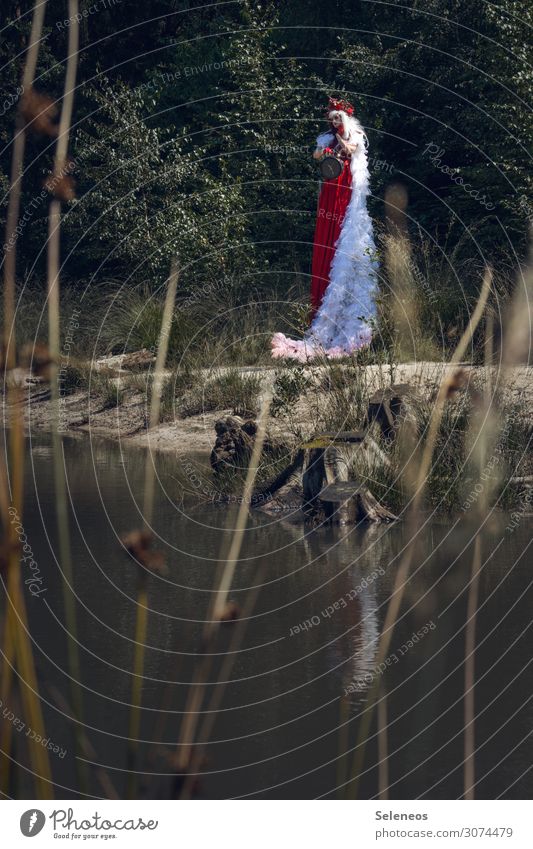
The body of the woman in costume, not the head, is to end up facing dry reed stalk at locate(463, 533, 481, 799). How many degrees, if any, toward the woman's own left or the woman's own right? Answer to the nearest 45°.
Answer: approximately 45° to the woman's own left

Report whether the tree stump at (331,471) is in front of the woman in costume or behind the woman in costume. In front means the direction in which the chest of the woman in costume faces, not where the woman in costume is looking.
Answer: in front

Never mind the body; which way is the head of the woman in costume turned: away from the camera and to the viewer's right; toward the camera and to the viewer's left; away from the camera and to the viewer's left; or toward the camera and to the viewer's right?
toward the camera and to the viewer's left

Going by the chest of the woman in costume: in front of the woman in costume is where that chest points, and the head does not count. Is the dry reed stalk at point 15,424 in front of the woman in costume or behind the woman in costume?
in front

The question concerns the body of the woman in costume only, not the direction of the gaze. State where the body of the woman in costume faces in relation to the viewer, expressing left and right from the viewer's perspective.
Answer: facing the viewer and to the left of the viewer

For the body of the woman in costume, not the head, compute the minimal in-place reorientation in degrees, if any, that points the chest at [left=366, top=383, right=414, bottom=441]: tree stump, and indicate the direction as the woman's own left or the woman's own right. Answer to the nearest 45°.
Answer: approximately 45° to the woman's own left
